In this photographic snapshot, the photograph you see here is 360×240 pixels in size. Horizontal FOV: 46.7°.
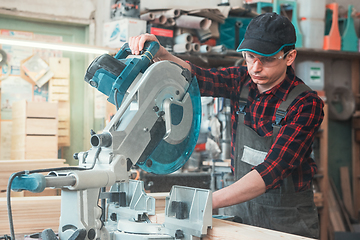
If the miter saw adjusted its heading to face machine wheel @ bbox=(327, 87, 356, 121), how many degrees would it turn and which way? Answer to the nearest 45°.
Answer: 0° — it already faces it

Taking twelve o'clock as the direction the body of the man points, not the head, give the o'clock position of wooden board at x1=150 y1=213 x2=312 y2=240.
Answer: The wooden board is roughly at 11 o'clock from the man.

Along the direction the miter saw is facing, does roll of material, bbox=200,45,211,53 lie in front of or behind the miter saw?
in front

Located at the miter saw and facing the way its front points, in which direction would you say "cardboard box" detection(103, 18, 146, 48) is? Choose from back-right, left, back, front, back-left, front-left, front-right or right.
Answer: front-left

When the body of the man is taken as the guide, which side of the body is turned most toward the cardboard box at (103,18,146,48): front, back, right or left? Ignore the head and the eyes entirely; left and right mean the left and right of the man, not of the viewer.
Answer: right

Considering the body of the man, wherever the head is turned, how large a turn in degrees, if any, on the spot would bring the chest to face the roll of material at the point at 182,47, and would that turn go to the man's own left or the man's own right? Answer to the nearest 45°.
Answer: approximately 135° to the man's own right

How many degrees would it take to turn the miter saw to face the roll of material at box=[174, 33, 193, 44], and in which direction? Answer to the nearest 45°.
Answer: approximately 45° to its left

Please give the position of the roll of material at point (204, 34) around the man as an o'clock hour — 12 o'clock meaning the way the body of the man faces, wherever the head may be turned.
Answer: The roll of material is roughly at 4 o'clock from the man.

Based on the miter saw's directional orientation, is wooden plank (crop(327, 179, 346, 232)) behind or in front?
in front

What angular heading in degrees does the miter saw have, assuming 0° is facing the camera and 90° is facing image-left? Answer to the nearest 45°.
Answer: approximately 225°

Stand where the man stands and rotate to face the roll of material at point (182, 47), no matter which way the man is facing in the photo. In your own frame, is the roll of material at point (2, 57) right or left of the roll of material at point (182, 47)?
left

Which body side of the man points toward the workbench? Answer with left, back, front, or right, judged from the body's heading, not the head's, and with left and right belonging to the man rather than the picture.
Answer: front

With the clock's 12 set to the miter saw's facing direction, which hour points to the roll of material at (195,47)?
The roll of material is roughly at 11 o'clock from the miter saw.

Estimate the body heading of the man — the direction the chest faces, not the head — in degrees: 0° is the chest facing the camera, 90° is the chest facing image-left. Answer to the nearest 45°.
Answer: approximately 45°

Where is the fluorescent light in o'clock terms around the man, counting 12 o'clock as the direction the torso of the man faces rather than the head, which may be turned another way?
The fluorescent light is roughly at 3 o'clock from the man.

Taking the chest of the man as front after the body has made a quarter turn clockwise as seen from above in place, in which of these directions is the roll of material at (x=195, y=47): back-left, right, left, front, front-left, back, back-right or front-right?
front-right

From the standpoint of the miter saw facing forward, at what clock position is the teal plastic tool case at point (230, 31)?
The teal plastic tool case is roughly at 11 o'clock from the miter saw.
